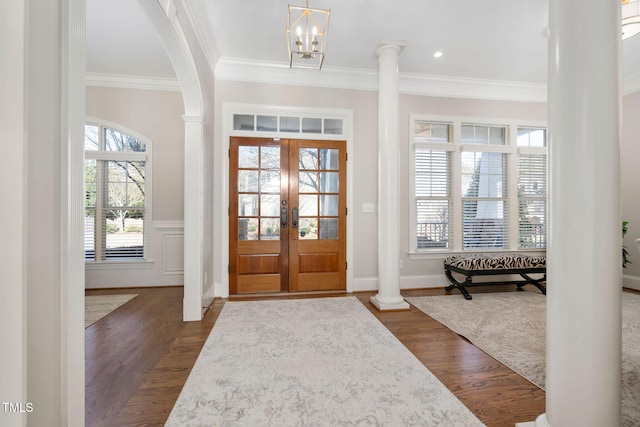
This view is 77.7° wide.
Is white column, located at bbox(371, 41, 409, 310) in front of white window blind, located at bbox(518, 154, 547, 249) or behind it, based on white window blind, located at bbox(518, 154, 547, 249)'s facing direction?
in front

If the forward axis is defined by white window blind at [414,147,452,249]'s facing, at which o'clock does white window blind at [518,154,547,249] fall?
white window blind at [518,154,547,249] is roughly at 8 o'clock from white window blind at [414,147,452,249].

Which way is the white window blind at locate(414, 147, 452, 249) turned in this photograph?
toward the camera

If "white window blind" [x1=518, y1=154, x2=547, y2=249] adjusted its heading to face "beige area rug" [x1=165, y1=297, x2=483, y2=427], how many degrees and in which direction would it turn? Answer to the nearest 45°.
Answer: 0° — it already faces it

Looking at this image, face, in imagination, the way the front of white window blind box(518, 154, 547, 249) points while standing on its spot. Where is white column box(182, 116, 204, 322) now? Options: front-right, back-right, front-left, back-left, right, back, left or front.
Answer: front-right

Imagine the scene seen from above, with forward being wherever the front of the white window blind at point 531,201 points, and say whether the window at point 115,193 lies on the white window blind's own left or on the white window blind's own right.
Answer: on the white window blind's own right

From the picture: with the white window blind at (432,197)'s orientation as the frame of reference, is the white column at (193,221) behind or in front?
in front

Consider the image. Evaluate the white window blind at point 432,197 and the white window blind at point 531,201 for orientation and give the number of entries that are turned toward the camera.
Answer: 2

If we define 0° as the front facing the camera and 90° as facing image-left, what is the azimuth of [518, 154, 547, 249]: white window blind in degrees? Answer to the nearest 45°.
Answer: approximately 0°

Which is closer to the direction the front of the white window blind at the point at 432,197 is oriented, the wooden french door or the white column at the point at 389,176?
the white column

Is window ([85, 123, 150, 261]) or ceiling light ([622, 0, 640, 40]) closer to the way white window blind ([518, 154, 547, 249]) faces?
the ceiling light
